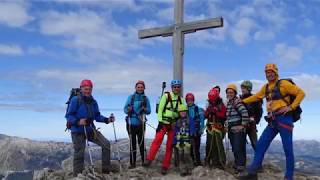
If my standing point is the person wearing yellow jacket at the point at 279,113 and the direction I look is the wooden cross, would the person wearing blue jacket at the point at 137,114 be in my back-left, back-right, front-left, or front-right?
front-left

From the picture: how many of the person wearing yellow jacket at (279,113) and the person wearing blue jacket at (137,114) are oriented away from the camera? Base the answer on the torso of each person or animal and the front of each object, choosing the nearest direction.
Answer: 0

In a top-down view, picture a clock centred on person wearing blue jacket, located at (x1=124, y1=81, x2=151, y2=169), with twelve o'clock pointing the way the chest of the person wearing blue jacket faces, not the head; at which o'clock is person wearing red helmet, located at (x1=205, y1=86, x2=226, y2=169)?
The person wearing red helmet is roughly at 9 o'clock from the person wearing blue jacket.

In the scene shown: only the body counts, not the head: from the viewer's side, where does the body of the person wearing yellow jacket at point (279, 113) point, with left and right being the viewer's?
facing the viewer and to the left of the viewer

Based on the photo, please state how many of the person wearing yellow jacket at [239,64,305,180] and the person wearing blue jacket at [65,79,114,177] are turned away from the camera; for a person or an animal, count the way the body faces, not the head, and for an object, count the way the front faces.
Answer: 0

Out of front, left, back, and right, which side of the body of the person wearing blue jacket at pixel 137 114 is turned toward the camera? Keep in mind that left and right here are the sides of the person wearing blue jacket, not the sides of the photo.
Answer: front

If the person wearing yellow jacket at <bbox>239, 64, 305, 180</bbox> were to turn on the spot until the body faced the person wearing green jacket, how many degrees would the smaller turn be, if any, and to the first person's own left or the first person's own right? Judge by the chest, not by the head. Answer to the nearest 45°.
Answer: approximately 45° to the first person's own right

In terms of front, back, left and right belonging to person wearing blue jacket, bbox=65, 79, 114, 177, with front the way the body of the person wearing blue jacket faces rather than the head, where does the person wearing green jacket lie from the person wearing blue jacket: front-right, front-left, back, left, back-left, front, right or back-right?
front-left

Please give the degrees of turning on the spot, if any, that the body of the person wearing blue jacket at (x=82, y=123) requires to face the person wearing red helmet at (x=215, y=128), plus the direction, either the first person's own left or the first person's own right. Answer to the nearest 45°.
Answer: approximately 45° to the first person's own left

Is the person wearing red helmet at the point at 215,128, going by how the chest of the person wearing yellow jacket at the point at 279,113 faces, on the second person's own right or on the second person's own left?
on the second person's own right

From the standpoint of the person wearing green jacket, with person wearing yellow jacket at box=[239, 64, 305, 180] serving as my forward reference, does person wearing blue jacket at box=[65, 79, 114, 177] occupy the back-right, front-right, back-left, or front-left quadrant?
back-right

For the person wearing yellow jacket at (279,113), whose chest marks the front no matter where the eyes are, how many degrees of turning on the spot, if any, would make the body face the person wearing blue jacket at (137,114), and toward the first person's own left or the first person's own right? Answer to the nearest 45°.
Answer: approximately 45° to the first person's own right

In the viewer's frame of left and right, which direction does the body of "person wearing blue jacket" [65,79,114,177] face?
facing the viewer and to the right of the viewer

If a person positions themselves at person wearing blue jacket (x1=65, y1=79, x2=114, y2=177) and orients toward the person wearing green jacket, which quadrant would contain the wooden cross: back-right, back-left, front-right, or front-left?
front-left

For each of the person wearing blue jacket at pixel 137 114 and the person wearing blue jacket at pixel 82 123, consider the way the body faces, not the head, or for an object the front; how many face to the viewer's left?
0
